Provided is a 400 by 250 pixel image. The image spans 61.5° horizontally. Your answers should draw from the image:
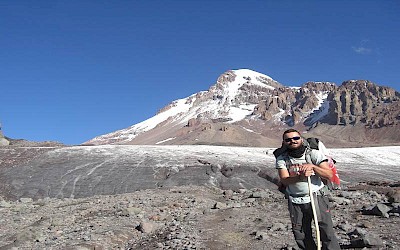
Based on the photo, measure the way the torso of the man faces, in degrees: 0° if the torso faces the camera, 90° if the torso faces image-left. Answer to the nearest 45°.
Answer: approximately 0°
